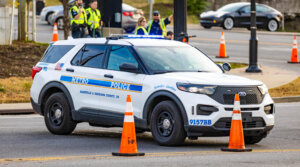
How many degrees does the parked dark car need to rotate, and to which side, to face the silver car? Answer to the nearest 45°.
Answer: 0° — it already faces it

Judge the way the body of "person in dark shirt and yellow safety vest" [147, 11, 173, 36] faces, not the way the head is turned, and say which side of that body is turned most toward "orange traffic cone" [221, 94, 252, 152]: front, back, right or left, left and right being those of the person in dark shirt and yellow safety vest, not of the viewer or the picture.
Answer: front

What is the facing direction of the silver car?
to the viewer's left

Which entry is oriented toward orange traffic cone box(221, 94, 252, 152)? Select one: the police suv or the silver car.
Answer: the police suv

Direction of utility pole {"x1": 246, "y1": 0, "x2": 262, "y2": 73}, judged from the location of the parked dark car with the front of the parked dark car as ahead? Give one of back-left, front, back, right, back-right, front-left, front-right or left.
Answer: front-left

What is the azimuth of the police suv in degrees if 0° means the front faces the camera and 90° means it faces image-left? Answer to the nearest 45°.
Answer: approximately 315°

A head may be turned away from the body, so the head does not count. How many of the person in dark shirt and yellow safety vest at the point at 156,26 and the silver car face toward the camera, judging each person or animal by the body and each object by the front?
1

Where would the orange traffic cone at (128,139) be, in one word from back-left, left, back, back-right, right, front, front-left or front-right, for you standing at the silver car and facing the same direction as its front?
left

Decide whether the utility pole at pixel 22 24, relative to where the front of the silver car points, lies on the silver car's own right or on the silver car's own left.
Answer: on the silver car's own left

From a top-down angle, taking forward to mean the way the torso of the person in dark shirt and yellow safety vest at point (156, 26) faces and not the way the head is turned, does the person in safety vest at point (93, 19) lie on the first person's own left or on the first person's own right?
on the first person's own right

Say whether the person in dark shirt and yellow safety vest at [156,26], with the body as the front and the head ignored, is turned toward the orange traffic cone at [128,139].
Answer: yes

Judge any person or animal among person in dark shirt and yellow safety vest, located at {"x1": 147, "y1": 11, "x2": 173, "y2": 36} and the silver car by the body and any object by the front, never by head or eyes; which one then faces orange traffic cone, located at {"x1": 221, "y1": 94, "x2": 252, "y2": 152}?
the person in dark shirt and yellow safety vest
